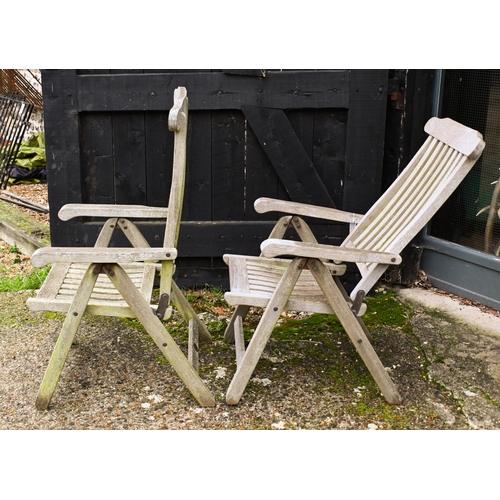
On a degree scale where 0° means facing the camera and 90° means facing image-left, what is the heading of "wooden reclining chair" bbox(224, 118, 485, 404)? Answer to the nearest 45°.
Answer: approximately 90°

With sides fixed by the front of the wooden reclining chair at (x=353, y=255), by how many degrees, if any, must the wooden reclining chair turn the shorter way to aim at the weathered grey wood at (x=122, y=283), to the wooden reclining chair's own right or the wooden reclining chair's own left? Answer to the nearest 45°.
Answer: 0° — it already faces it

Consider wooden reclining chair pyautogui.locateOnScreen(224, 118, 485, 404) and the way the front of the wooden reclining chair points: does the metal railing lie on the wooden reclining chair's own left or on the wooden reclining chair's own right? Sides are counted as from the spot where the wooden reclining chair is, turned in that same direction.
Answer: on the wooden reclining chair's own right

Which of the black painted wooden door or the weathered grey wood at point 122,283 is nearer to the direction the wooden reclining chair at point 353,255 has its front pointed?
the weathered grey wood

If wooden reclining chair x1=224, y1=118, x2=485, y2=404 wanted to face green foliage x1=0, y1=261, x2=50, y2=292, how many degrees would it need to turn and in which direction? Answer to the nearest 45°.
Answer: approximately 45° to its right

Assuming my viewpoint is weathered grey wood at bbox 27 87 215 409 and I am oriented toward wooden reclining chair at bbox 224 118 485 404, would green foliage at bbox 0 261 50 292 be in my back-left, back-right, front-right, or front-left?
back-left
